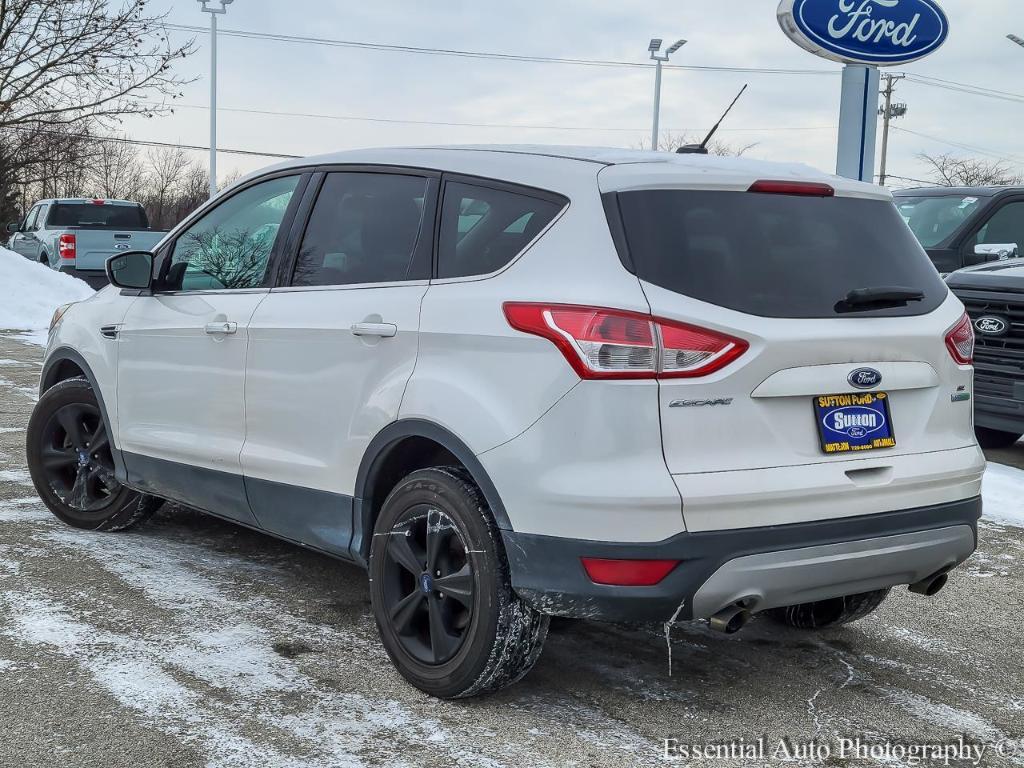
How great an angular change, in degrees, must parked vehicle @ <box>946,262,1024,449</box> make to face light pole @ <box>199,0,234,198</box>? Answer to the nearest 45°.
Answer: approximately 90° to its right

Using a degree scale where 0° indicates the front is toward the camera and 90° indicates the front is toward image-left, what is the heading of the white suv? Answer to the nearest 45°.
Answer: approximately 135°

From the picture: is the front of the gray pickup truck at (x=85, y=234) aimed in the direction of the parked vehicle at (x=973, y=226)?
no

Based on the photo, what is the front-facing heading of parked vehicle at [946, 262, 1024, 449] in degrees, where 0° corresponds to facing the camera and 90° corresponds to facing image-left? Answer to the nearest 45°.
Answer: approximately 45°

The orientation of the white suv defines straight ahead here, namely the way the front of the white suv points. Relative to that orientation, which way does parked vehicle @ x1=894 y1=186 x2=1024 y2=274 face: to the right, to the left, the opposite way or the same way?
to the left

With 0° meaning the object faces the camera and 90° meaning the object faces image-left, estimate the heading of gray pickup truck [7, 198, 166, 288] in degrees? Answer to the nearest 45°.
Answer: approximately 135°

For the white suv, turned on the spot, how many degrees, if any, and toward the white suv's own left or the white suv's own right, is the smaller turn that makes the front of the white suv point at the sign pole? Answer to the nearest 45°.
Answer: approximately 45° to the white suv's own right

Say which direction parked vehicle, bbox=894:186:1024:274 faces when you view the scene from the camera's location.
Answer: facing the viewer and to the left of the viewer

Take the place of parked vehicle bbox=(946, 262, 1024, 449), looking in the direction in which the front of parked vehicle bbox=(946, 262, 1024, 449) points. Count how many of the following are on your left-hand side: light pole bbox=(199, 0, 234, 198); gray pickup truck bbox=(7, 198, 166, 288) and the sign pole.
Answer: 0

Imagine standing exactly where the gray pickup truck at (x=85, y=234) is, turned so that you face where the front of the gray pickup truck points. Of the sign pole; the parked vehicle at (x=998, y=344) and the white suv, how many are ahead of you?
0

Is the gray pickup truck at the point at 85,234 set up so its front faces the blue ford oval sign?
no

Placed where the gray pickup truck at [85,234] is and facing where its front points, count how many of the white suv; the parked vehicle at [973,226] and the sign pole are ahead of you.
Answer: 0
